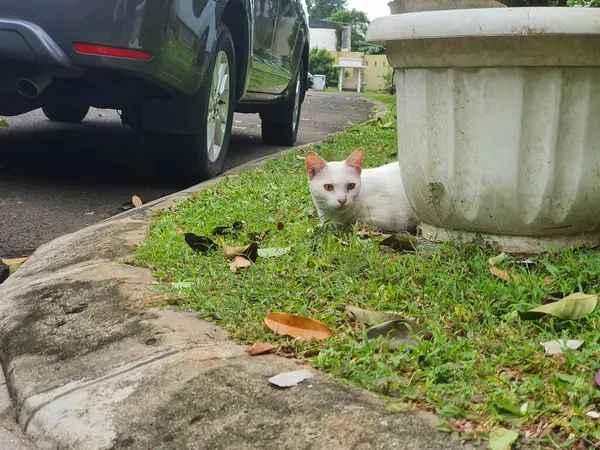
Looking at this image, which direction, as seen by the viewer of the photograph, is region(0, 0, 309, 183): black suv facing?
facing away from the viewer and to the right of the viewer

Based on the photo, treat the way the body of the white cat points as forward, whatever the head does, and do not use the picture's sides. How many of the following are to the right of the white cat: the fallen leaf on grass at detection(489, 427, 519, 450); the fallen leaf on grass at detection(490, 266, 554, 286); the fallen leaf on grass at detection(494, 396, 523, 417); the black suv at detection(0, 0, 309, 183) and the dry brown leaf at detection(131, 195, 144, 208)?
2

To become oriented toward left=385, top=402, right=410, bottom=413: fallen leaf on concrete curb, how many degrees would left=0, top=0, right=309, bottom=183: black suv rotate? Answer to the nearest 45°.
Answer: approximately 135° to its right

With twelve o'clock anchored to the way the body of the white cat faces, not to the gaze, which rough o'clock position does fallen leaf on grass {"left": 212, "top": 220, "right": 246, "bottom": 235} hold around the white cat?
The fallen leaf on grass is roughly at 1 o'clock from the white cat.

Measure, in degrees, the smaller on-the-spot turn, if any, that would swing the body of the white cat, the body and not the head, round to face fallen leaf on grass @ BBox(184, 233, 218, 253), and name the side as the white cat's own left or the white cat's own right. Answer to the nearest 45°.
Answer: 0° — it already faces it

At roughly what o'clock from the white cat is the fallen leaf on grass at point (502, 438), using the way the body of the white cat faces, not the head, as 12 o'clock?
The fallen leaf on grass is roughly at 10 o'clock from the white cat.

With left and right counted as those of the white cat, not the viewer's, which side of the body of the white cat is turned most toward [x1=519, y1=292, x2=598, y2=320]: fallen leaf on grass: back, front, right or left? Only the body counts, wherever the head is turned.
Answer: left

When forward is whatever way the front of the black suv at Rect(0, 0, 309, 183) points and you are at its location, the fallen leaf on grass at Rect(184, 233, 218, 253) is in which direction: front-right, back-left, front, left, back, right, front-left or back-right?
back-right

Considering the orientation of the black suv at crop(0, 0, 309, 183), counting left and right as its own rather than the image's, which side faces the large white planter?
right

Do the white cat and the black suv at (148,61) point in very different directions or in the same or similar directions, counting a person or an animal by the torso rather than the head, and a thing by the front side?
very different directions

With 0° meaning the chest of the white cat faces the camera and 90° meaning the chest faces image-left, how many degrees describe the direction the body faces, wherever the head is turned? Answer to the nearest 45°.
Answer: approximately 45°

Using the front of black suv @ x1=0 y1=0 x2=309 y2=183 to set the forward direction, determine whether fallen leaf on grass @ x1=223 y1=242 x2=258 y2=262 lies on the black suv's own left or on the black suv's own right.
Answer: on the black suv's own right
